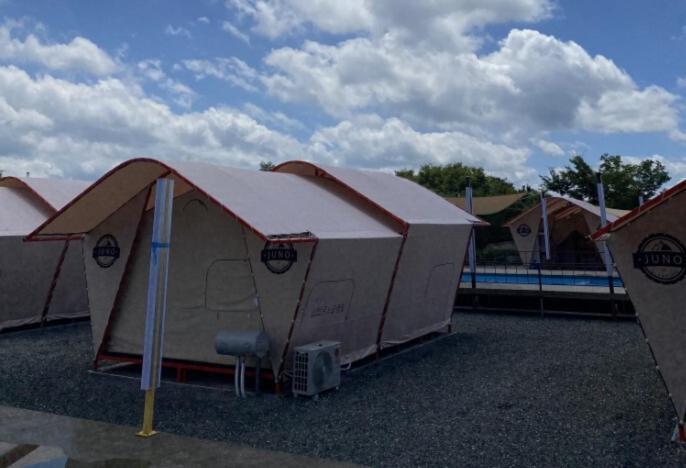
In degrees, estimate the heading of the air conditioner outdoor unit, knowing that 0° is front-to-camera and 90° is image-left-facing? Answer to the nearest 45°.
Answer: approximately 315°

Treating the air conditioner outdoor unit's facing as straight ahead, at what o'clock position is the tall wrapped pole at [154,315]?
The tall wrapped pole is roughly at 3 o'clock from the air conditioner outdoor unit.

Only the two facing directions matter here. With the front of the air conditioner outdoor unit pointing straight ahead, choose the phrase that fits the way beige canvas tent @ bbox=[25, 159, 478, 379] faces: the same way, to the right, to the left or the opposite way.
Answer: to the right

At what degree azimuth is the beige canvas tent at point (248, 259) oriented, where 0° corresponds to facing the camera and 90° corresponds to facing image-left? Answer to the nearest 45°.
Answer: approximately 45°

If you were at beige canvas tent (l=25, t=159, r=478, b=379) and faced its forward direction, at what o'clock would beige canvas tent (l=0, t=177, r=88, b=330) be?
beige canvas tent (l=0, t=177, r=88, b=330) is roughly at 3 o'clock from beige canvas tent (l=25, t=159, r=478, b=379).

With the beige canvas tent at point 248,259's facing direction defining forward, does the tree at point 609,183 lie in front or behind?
behind

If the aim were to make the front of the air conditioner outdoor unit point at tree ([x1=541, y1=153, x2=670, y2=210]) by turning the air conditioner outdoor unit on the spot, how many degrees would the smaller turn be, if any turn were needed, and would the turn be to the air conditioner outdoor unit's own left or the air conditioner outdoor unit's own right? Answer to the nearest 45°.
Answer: approximately 90° to the air conditioner outdoor unit's own left

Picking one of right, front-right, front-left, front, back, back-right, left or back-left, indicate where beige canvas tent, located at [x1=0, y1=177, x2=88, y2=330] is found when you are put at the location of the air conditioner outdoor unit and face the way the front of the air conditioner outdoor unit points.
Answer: back
